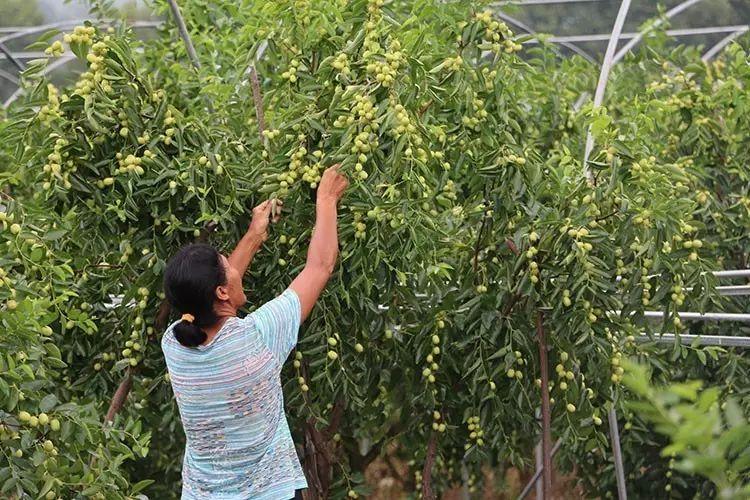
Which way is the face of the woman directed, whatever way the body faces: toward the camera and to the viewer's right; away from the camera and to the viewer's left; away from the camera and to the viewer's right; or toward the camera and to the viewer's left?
away from the camera and to the viewer's right

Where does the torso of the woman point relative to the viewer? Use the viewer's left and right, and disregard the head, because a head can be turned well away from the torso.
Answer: facing away from the viewer and to the right of the viewer

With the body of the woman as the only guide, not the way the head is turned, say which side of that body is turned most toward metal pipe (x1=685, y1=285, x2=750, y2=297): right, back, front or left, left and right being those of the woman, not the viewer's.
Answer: front

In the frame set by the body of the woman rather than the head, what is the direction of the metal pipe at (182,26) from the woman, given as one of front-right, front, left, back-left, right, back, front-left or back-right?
front-left

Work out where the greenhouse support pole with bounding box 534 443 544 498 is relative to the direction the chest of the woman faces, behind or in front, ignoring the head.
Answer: in front

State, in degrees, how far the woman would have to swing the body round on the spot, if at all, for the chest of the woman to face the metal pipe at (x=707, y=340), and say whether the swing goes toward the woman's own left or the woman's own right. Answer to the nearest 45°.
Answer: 0° — they already face it

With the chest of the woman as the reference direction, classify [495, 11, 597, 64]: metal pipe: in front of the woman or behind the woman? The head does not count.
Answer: in front

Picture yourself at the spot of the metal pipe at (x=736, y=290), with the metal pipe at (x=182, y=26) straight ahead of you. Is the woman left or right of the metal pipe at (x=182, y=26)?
left
